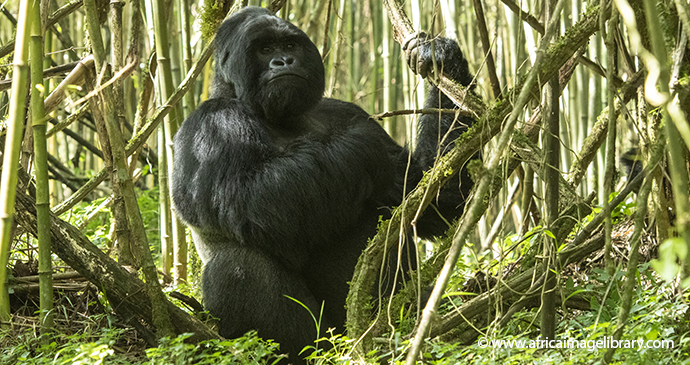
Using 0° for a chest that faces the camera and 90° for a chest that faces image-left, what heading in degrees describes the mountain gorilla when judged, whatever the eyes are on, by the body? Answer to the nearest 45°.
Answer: approximately 315°

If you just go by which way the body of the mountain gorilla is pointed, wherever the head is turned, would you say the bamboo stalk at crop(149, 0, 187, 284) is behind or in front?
behind

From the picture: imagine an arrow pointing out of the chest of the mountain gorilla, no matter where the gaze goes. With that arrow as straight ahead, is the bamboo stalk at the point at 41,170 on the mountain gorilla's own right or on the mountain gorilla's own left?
on the mountain gorilla's own right

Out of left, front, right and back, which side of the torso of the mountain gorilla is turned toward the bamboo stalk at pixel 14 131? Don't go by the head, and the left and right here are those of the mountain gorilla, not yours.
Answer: right
